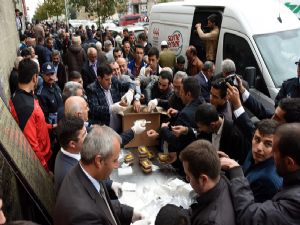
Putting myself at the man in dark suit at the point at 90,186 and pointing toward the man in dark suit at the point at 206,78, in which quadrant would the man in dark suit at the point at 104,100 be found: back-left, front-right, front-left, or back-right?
front-left

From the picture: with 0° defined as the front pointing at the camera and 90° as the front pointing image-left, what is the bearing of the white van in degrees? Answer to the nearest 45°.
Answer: approximately 315°

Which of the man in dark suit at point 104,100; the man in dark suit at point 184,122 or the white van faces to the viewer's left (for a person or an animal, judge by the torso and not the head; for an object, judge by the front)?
the man in dark suit at point 184,122

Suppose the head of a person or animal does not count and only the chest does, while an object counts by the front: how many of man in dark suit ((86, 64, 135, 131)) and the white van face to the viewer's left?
0

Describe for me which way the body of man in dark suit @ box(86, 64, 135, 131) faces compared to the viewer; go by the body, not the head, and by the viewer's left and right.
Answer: facing the viewer and to the right of the viewer

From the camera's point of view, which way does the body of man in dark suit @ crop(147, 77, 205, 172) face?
to the viewer's left

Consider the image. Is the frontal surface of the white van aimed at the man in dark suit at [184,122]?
no

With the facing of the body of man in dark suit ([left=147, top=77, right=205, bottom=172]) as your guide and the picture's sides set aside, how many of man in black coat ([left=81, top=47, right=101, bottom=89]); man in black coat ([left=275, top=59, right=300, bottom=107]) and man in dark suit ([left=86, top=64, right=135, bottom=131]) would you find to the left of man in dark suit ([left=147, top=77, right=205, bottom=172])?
0

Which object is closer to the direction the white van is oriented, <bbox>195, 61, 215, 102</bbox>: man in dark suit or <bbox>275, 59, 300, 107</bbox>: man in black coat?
the man in black coat

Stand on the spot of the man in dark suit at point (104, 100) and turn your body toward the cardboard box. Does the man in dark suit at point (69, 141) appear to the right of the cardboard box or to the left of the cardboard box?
right

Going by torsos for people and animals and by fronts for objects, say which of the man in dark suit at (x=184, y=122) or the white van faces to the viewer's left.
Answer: the man in dark suit

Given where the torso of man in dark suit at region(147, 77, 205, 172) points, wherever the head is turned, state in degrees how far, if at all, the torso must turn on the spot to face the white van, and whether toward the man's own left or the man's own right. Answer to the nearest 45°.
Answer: approximately 135° to the man's own right

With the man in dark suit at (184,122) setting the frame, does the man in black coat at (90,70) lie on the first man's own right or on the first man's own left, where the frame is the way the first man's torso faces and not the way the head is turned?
on the first man's own right

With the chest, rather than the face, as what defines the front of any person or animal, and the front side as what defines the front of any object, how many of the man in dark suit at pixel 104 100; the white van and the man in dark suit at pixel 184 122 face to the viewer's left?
1

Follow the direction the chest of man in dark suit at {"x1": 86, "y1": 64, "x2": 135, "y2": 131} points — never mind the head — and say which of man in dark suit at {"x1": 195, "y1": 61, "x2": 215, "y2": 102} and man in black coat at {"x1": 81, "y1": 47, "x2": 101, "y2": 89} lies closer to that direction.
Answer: the man in dark suit

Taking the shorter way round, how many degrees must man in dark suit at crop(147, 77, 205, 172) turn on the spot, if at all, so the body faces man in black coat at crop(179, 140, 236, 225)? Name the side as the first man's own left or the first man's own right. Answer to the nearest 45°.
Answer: approximately 90° to the first man's own left

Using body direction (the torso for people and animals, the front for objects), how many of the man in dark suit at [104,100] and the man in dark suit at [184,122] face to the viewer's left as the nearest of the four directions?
1

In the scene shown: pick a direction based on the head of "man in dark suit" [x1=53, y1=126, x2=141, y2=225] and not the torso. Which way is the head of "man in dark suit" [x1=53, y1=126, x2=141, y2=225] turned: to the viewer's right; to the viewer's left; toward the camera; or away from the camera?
to the viewer's right

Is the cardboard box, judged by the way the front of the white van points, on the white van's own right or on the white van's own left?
on the white van's own right

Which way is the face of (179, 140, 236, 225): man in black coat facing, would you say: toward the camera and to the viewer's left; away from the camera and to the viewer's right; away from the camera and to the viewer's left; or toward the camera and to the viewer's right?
away from the camera and to the viewer's left
